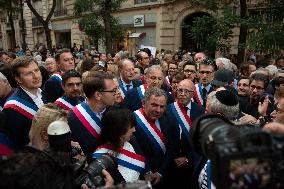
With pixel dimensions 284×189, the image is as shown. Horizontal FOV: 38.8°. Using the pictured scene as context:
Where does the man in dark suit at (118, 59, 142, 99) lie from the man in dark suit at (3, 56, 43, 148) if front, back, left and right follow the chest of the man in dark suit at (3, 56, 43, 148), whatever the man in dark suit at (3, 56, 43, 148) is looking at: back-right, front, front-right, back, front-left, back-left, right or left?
left

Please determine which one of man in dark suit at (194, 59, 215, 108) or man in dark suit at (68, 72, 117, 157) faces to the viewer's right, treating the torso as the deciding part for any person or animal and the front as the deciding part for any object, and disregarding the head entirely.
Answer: man in dark suit at (68, 72, 117, 157)

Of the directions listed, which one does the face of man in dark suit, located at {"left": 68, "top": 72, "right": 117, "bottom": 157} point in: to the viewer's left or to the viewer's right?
to the viewer's right

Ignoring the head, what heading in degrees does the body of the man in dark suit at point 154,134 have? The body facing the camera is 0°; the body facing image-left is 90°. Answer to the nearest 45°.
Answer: approximately 315°

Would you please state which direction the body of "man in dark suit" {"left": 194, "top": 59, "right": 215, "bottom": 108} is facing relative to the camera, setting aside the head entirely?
toward the camera

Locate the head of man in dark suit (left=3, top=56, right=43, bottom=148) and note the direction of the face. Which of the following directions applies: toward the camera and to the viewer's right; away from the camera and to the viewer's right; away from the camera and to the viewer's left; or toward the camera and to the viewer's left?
toward the camera and to the viewer's right

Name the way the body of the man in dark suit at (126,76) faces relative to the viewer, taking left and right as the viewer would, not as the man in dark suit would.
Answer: facing the viewer and to the right of the viewer

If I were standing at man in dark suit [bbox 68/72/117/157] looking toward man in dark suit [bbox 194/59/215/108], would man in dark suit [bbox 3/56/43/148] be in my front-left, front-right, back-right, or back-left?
back-left

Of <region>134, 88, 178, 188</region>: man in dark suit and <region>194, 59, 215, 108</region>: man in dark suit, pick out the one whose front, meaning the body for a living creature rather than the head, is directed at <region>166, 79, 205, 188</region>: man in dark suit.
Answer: <region>194, 59, 215, 108</region>: man in dark suit

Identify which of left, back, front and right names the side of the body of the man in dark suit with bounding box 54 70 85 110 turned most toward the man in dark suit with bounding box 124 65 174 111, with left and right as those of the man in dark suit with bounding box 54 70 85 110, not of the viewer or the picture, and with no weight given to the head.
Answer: left

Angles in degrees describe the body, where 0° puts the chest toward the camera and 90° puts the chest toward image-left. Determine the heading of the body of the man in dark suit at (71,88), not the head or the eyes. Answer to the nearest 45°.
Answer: approximately 315°

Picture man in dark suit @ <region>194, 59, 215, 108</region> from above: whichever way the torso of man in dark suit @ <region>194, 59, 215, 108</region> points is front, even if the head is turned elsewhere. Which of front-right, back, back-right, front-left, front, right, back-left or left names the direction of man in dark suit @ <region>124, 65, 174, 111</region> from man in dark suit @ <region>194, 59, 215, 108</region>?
front-right

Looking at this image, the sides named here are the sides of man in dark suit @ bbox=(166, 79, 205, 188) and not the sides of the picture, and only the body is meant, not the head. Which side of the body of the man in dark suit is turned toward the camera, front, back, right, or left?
front

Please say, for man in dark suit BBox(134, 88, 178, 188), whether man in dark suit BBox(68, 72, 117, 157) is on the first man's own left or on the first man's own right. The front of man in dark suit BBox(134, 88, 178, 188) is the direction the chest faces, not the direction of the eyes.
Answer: on the first man's own right
